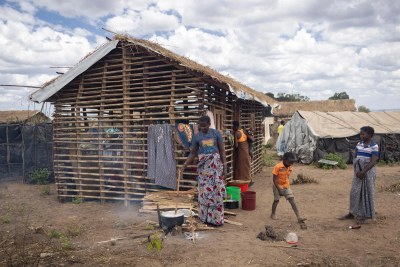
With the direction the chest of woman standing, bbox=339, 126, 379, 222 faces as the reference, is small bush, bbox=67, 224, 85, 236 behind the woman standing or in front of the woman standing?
in front

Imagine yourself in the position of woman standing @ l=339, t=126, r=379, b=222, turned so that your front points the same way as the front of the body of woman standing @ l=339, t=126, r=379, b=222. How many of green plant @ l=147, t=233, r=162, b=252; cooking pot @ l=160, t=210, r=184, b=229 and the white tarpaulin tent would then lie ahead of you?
2

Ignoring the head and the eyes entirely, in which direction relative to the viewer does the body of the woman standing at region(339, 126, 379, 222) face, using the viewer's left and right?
facing the viewer and to the left of the viewer

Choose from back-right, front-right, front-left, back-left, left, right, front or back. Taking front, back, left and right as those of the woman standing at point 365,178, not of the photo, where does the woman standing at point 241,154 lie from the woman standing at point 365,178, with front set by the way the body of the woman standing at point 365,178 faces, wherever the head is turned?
right

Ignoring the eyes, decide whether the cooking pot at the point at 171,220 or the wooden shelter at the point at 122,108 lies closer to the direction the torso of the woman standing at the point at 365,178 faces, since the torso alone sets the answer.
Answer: the cooking pot

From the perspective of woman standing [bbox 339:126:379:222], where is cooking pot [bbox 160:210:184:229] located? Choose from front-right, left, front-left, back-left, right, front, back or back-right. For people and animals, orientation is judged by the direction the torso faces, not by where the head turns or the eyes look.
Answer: front

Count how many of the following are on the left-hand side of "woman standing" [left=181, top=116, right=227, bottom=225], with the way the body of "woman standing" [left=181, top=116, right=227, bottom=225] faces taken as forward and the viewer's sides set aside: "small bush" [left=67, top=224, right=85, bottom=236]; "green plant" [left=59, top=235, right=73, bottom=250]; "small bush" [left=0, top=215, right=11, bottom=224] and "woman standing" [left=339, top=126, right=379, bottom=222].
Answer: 1

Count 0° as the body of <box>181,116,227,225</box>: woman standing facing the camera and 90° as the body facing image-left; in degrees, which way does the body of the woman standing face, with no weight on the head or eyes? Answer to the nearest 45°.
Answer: approximately 0°

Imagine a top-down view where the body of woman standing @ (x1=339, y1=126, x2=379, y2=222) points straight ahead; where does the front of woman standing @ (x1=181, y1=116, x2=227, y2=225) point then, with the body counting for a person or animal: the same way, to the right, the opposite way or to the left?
to the left

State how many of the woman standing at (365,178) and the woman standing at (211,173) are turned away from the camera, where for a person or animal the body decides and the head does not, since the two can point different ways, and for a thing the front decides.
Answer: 0

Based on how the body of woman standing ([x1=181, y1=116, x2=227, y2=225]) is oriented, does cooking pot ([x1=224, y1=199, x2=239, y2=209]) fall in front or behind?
behind

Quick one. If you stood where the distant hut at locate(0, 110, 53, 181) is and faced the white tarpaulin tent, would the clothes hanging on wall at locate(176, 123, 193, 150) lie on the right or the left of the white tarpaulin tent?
right

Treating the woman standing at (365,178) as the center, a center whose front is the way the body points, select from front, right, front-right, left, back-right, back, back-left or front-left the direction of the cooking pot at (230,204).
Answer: front-right

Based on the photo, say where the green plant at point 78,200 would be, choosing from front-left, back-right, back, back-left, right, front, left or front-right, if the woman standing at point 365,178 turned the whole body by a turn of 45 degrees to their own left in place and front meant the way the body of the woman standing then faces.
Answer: right

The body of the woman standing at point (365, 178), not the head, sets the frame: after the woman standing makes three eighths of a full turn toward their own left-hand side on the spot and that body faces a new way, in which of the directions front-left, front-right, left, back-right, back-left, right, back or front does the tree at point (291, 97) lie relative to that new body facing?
left

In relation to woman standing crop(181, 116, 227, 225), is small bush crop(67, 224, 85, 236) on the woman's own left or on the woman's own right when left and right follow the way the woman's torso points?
on the woman's own right

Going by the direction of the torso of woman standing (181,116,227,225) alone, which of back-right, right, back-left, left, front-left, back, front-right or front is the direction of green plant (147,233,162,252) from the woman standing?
front-right
